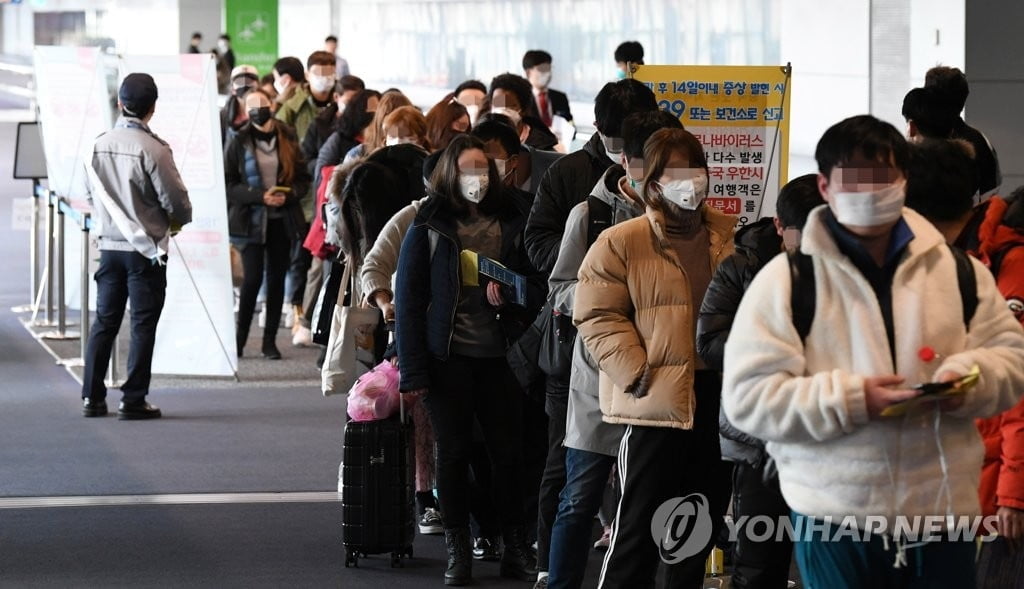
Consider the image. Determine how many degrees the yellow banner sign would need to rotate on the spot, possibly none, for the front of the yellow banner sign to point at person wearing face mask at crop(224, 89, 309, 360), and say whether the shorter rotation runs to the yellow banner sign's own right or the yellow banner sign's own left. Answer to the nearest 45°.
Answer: approximately 135° to the yellow banner sign's own right

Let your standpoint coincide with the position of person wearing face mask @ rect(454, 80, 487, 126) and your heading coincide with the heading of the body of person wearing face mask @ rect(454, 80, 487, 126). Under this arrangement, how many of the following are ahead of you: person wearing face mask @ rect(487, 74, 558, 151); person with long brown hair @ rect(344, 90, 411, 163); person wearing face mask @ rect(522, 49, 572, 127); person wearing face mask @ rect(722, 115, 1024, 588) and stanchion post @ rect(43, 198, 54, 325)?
3

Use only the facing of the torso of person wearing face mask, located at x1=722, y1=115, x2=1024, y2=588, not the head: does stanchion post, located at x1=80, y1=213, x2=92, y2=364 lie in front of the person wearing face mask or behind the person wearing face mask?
behind

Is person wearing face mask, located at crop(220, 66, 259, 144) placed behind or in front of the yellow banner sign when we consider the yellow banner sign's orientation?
behind

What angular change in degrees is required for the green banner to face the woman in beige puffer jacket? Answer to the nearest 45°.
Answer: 0° — it already faces them

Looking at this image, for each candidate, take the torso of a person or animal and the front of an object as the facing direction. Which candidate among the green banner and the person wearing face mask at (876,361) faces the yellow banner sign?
the green banner
